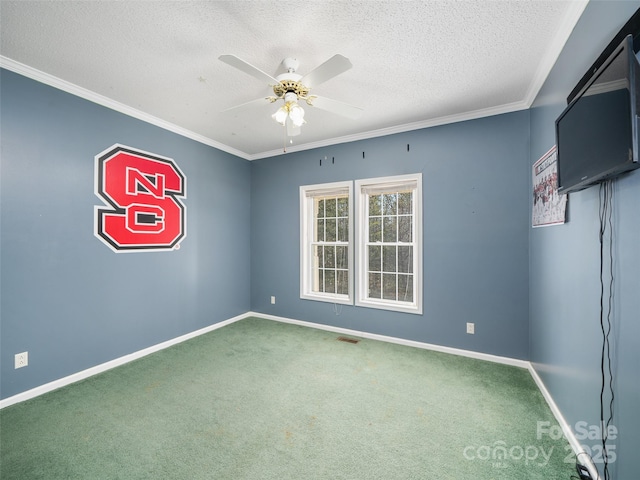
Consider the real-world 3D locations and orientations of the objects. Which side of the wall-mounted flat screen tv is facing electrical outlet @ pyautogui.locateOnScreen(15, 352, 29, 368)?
front

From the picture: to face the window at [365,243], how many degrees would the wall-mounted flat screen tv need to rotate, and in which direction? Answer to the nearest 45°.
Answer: approximately 90° to its right

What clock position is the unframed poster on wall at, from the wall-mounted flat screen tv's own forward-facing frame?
The unframed poster on wall is roughly at 4 o'clock from the wall-mounted flat screen tv.

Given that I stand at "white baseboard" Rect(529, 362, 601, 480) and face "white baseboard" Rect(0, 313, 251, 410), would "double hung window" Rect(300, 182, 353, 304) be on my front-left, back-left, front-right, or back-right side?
front-right

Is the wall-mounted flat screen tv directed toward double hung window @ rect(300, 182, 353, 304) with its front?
no

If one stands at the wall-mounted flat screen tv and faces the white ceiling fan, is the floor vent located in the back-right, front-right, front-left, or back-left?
front-right

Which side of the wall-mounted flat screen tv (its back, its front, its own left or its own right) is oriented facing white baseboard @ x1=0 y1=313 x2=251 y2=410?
front

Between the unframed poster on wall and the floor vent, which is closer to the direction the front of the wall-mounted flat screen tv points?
the floor vent

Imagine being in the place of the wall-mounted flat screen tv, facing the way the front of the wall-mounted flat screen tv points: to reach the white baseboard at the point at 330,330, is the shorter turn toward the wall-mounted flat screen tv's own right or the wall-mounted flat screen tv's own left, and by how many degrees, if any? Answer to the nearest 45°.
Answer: approximately 45° to the wall-mounted flat screen tv's own right

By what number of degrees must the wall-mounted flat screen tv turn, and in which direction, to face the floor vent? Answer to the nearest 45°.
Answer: approximately 90° to its right
